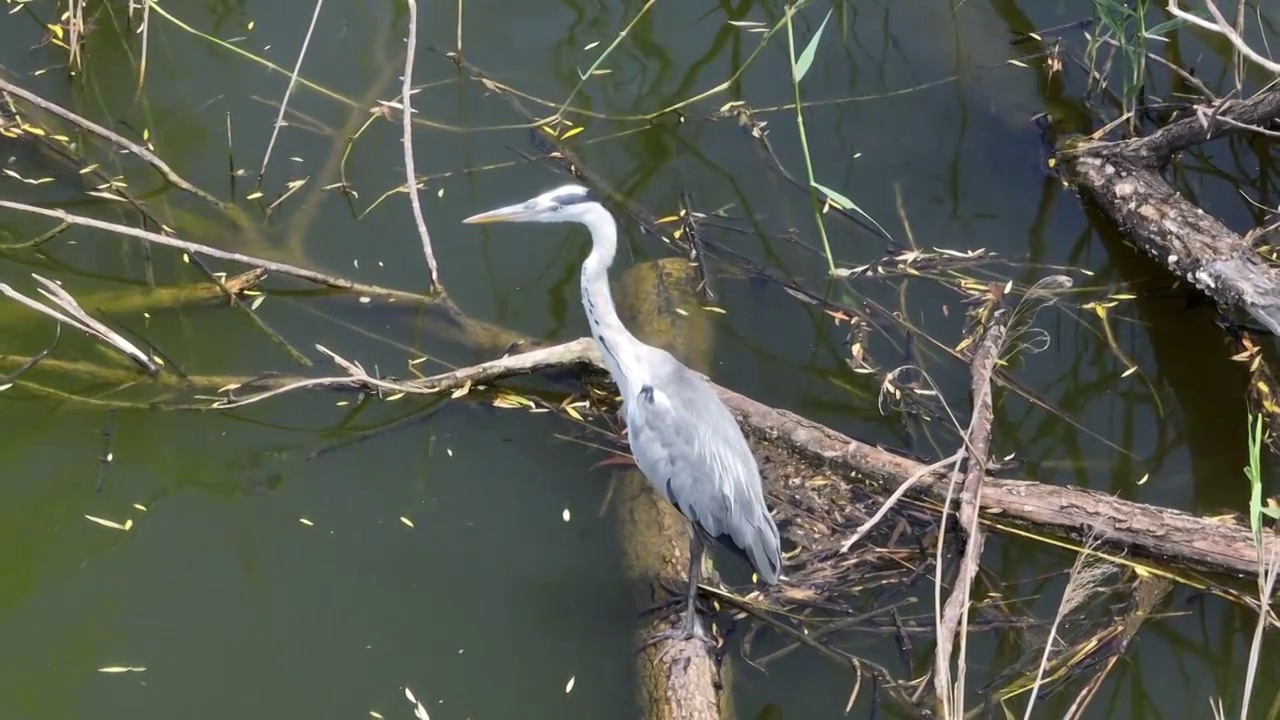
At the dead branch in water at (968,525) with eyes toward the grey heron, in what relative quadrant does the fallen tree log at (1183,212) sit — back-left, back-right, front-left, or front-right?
back-right

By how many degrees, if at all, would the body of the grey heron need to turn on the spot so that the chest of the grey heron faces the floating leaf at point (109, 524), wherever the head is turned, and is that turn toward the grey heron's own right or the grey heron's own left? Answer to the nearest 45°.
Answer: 0° — it already faces it

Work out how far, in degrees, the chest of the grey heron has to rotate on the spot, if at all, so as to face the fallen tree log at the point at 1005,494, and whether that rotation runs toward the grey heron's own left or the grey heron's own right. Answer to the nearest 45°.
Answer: approximately 180°

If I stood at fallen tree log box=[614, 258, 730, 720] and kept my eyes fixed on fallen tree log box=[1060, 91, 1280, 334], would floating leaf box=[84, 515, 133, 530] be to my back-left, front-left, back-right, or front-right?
back-left

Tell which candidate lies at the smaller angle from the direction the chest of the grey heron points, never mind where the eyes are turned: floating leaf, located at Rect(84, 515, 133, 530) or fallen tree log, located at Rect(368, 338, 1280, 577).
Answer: the floating leaf

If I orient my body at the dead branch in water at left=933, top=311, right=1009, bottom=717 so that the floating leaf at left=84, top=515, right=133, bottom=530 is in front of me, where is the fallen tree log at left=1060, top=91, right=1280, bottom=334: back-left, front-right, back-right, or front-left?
back-right

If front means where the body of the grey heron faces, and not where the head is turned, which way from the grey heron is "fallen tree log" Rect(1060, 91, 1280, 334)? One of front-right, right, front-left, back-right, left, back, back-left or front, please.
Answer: back-right

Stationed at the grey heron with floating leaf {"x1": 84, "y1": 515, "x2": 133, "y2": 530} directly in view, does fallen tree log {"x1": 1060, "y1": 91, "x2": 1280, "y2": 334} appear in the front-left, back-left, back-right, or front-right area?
back-right

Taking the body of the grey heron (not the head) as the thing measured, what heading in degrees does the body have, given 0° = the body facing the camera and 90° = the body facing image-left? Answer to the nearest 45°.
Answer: approximately 90°
